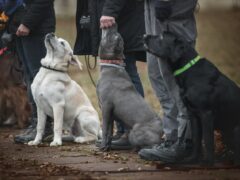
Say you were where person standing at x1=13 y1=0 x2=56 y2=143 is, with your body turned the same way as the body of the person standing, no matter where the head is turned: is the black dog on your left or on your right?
on your left

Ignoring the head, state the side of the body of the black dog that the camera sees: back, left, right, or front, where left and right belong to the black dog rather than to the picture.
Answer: left

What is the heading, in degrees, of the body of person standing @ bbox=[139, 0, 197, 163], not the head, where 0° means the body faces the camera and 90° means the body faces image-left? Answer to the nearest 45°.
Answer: approximately 90°

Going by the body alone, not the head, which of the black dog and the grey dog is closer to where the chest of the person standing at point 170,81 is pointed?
the grey dog
